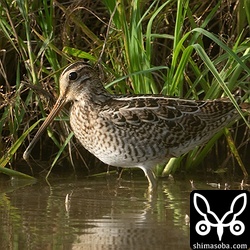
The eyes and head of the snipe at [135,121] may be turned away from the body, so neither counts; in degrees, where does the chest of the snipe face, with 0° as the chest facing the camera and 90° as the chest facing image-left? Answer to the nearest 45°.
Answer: approximately 90°
